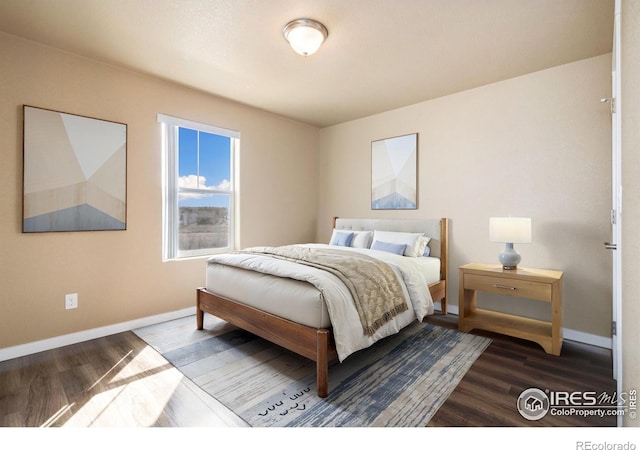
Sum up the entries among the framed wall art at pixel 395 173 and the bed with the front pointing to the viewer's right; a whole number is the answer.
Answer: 0

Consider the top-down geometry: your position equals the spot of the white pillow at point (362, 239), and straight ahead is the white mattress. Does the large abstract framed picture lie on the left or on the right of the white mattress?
right

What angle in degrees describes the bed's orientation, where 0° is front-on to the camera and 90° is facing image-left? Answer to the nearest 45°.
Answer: approximately 45°

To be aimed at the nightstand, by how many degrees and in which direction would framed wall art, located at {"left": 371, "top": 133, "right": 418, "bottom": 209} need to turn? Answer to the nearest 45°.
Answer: approximately 90° to its left

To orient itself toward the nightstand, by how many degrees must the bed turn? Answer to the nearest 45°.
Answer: approximately 135° to its left

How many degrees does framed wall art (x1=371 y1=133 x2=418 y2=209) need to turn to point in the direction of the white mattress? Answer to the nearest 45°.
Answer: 0° — it already faces it

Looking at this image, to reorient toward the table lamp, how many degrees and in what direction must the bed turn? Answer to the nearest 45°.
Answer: approximately 135° to its left
